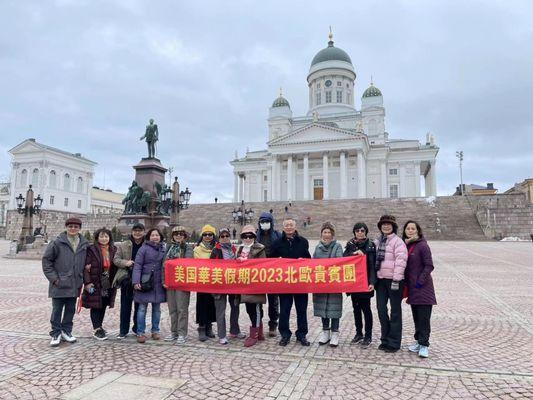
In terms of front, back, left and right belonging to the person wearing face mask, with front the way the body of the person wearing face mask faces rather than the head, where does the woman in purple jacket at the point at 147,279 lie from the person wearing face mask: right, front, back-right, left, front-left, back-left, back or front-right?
right

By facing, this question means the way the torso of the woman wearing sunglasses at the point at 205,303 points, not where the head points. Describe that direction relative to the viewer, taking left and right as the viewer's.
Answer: facing the viewer

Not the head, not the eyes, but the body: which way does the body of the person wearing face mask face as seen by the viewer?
toward the camera

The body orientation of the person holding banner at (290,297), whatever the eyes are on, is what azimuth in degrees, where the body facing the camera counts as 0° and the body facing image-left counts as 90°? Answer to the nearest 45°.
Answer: approximately 0°

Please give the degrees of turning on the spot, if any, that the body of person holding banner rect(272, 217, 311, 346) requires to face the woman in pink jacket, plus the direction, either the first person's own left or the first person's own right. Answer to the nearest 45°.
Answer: approximately 90° to the first person's own left

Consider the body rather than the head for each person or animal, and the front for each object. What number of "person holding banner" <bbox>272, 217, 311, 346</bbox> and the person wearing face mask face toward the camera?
2

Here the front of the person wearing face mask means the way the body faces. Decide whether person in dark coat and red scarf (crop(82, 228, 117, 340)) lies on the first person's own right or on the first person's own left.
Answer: on the first person's own right

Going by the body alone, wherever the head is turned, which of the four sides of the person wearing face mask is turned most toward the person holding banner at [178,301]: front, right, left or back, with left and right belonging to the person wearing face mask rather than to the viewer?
right

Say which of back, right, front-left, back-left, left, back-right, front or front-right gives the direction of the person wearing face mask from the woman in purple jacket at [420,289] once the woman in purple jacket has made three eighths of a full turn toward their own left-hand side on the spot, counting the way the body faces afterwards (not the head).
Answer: back

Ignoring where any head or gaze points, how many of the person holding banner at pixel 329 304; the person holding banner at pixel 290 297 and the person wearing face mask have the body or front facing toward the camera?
3

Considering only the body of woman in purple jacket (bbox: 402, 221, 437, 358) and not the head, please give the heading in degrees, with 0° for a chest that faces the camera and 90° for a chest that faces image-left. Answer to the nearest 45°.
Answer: approximately 45°

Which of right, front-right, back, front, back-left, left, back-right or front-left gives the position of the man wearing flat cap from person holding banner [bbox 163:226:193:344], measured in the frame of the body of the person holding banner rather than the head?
right
